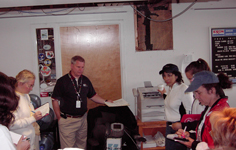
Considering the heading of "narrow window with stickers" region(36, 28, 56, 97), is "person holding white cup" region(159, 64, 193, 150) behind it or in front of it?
in front

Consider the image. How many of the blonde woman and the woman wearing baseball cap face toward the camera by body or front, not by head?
0

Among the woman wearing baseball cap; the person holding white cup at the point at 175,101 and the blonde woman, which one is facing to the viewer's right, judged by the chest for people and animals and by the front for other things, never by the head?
the blonde woman

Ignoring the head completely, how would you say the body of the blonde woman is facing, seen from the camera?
to the viewer's right

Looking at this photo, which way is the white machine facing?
toward the camera

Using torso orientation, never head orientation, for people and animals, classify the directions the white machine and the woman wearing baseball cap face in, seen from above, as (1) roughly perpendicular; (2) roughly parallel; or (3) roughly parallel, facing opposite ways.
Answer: roughly perpendicular

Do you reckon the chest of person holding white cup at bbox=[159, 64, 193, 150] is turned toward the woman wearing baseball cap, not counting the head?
no

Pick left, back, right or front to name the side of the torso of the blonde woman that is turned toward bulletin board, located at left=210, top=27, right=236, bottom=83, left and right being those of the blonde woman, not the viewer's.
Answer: front

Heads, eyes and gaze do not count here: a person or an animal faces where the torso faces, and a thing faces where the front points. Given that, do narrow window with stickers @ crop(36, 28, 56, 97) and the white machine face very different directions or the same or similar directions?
same or similar directions

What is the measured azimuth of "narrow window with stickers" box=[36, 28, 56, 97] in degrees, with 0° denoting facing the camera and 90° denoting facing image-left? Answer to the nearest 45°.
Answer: approximately 0°

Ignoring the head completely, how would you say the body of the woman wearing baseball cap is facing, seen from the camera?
to the viewer's left

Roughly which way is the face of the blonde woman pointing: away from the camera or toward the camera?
toward the camera

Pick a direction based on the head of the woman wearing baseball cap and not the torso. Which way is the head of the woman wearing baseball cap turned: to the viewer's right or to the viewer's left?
to the viewer's left

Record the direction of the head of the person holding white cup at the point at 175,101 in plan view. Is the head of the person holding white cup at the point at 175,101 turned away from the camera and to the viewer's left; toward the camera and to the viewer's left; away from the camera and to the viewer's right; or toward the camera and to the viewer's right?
toward the camera and to the viewer's left
